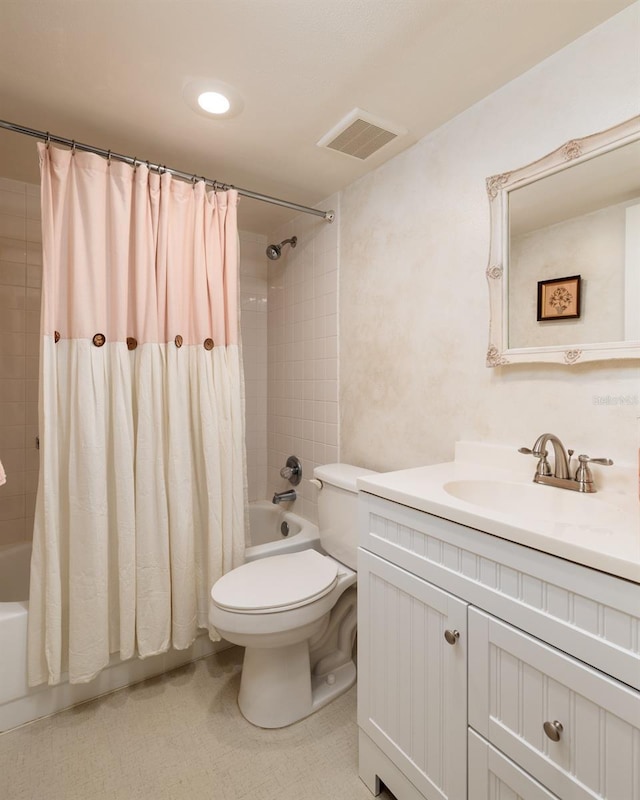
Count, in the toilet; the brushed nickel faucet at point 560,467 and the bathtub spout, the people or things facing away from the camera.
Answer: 0

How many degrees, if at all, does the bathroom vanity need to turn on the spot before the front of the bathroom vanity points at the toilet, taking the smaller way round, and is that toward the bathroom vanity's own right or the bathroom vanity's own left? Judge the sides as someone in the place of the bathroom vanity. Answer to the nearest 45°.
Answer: approximately 90° to the bathroom vanity's own right

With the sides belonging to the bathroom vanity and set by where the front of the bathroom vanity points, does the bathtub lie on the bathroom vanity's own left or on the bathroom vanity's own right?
on the bathroom vanity's own right

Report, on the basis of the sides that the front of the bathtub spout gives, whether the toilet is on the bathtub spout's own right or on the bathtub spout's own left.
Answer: on the bathtub spout's own left

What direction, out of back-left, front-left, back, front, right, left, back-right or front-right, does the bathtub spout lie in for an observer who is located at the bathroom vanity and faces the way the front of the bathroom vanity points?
right

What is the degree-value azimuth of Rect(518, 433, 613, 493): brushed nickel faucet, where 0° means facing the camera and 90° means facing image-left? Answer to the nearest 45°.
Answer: approximately 45°

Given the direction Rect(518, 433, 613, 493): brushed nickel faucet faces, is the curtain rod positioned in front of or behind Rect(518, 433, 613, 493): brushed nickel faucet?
in front

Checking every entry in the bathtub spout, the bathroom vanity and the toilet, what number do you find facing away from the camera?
0

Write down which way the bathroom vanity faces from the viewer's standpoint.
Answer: facing the viewer and to the left of the viewer

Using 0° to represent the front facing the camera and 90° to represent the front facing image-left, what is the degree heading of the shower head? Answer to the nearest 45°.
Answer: approximately 45°

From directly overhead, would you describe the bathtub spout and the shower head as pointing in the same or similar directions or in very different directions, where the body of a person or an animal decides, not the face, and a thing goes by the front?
same or similar directions
